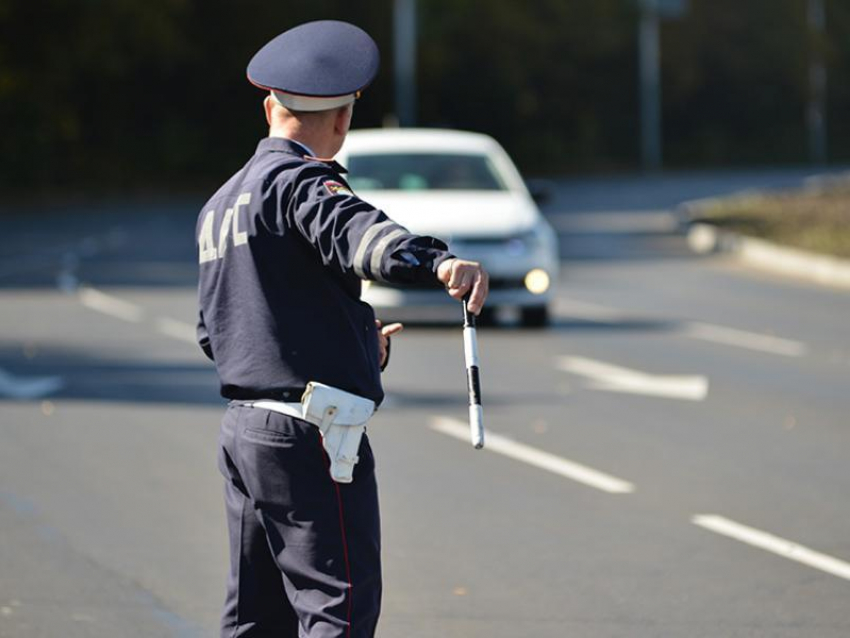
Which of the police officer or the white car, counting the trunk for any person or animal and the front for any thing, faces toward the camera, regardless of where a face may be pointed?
the white car

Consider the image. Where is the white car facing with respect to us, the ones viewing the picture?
facing the viewer

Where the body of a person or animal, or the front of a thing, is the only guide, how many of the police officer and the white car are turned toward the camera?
1

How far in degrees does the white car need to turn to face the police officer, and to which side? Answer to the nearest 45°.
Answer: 0° — it already faces them

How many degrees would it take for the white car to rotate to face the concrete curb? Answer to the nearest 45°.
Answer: approximately 135° to its left

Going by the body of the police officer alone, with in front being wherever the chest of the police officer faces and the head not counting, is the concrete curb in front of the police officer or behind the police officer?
in front

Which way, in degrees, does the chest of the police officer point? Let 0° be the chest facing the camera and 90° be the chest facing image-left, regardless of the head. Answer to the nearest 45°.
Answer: approximately 225°

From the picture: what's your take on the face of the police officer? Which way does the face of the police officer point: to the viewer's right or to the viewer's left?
to the viewer's right

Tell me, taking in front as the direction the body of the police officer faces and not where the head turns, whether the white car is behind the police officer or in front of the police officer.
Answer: in front
